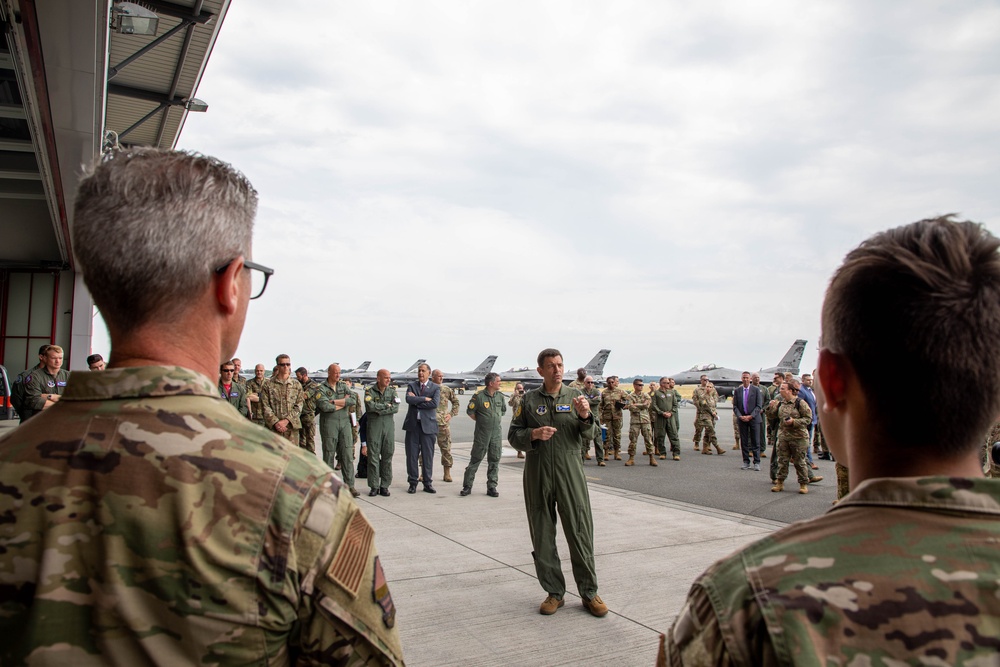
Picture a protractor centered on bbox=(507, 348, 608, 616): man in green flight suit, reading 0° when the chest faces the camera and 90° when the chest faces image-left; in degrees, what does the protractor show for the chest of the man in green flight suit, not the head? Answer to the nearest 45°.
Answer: approximately 0°

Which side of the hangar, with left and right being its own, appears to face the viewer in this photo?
right

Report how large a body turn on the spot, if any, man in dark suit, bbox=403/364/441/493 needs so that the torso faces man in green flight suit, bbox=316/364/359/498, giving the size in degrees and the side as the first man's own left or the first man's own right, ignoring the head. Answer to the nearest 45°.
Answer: approximately 90° to the first man's own right

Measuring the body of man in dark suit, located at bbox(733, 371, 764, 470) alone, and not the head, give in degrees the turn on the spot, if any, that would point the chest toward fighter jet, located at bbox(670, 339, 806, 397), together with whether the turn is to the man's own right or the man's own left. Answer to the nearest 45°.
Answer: approximately 180°

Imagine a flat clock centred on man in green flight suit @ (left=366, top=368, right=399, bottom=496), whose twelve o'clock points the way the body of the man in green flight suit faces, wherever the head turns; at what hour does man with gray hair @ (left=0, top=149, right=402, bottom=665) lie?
The man with gray hair is roughly at 12 o'clock from the man in green flight suit.

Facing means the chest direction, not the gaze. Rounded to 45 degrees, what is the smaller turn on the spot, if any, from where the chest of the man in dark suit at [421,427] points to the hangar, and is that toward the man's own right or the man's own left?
approximately 45° to the man's own right

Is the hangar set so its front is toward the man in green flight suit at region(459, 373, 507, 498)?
yes

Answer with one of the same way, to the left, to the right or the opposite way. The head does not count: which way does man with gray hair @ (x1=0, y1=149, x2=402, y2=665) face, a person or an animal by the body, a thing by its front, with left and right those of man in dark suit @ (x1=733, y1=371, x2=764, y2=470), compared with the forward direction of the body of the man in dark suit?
the opposite way

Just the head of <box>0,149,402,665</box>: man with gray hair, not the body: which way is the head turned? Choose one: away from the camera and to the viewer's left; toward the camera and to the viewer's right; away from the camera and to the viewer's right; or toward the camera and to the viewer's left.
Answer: away from the camera and to the viewer's right

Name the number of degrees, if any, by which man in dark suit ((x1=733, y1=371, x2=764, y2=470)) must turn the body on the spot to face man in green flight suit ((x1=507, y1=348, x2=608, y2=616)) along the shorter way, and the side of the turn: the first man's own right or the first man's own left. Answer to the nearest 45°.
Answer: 0° — they already face them

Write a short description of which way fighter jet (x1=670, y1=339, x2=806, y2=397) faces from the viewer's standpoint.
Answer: facing to the left of the viewer

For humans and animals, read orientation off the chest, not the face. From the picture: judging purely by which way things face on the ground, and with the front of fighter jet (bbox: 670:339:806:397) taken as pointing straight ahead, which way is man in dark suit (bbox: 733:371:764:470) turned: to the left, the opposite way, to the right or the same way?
to the left

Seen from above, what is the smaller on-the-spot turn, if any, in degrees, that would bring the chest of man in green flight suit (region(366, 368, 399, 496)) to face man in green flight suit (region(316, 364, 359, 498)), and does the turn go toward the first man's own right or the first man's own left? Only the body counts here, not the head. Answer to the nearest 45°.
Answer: approximately 90° to the first man's own right

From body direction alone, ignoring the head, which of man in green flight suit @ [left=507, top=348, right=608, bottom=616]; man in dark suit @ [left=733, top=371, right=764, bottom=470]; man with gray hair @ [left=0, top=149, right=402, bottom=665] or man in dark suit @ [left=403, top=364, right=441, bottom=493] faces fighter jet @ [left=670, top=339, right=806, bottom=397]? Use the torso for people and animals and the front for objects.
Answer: the man with gray hair

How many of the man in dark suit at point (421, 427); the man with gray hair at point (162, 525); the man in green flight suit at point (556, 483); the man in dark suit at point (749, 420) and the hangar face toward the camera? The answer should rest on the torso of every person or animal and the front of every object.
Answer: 3
